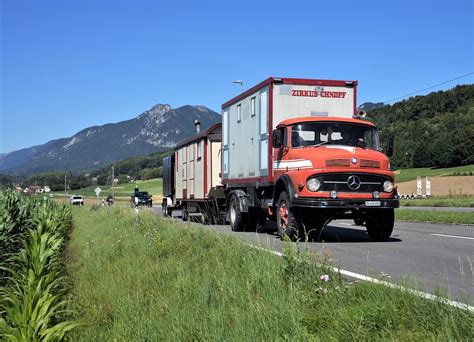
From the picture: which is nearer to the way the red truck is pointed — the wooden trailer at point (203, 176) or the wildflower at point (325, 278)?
the wildflower

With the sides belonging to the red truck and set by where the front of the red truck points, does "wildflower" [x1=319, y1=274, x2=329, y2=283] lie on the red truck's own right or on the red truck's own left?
on the red truck's own right

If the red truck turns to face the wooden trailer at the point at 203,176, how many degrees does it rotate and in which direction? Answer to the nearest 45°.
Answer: approximately 180°

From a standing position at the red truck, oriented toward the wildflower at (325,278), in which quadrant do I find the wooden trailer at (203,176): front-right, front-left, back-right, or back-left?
back-right

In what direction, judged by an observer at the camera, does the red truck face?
facing the viewer and to the right of the viewer
